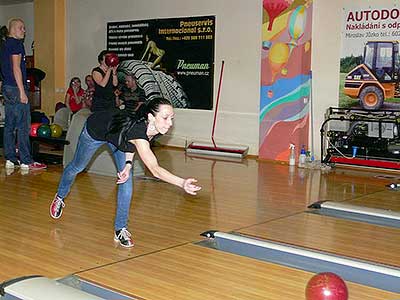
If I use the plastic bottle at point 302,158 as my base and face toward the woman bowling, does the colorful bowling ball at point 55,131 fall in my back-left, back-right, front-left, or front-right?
front-right

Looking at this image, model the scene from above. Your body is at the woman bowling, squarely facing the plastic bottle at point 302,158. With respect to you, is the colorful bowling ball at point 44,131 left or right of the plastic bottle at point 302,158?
left

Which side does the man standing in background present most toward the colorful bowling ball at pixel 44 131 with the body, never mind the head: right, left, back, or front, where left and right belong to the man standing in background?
front

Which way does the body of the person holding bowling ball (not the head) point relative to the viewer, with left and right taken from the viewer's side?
facing the viewer and to the right of the viewer

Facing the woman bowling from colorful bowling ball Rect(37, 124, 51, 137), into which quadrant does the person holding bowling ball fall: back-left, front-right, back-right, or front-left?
front-left

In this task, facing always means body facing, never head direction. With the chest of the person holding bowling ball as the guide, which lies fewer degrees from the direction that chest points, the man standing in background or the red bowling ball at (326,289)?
the red bowling ball

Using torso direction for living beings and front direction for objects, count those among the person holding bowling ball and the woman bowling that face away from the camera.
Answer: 0

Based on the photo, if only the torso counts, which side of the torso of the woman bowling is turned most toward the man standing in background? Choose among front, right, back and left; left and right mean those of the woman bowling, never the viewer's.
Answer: back

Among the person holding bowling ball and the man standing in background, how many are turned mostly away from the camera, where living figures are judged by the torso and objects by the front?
0
